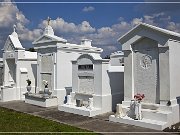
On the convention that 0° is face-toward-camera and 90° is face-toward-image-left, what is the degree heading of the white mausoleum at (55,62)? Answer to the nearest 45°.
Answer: approximately 45°

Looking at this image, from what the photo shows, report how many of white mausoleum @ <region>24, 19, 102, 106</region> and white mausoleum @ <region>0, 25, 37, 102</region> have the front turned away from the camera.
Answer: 0

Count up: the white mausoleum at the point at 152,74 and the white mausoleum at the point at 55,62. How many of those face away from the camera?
0

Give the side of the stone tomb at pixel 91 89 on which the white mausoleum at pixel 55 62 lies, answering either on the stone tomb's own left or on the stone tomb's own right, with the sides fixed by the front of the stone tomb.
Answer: on the stone tomb's own right

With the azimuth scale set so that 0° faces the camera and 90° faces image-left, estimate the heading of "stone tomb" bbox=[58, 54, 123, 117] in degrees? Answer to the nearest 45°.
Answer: approximately 45°

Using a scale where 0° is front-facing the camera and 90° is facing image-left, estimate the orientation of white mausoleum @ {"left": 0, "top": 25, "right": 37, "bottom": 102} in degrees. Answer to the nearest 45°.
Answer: approximately 45°

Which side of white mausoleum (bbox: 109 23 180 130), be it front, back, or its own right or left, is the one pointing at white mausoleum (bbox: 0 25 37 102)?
right

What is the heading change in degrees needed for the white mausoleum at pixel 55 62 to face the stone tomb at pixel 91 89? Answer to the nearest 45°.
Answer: approximately 90° to its left

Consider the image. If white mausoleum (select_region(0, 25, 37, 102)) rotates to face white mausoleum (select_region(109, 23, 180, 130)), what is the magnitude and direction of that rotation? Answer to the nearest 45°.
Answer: approximately 90° to its left

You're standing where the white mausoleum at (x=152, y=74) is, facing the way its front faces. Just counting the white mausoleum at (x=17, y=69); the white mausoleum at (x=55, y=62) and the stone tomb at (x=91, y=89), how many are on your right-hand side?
3

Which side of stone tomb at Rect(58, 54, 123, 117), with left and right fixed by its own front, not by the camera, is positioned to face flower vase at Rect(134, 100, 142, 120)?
left

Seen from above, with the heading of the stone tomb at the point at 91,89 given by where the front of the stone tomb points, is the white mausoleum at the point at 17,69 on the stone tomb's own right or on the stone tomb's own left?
on the stone tomb's own right

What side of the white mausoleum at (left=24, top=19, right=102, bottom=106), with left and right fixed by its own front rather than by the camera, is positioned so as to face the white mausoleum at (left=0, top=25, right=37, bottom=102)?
right
